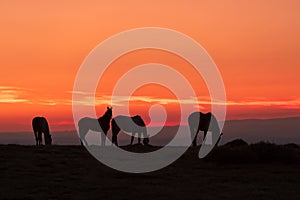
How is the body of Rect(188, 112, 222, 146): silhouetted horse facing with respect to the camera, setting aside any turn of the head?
to the viewer's right

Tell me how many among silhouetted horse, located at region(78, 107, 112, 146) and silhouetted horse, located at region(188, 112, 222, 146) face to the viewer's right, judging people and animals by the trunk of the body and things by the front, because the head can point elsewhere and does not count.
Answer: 2

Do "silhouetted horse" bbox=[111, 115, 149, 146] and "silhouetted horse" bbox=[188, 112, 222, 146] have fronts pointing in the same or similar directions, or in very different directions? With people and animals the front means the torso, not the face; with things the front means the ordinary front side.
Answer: same or similar directions

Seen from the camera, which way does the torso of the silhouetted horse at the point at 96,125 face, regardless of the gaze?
to the viewer's right

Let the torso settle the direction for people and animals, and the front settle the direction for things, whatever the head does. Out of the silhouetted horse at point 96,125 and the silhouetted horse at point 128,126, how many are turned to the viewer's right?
2

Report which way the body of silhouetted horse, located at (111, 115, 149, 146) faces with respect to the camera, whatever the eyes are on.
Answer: to the viewer's right

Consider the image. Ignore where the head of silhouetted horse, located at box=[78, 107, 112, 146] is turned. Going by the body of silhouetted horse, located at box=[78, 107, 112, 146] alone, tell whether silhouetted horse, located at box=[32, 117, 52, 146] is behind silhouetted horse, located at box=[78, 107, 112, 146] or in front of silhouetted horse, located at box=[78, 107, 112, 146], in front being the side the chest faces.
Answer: behind

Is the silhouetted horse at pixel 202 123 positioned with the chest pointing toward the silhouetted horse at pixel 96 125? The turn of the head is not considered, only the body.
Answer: no

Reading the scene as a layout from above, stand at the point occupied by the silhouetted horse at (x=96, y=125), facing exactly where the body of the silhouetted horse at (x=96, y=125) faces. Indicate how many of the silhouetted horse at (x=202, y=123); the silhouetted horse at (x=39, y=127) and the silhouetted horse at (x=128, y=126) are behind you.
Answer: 1

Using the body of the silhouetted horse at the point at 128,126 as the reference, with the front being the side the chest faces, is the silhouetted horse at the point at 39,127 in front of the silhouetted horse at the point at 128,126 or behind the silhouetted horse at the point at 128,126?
behind
